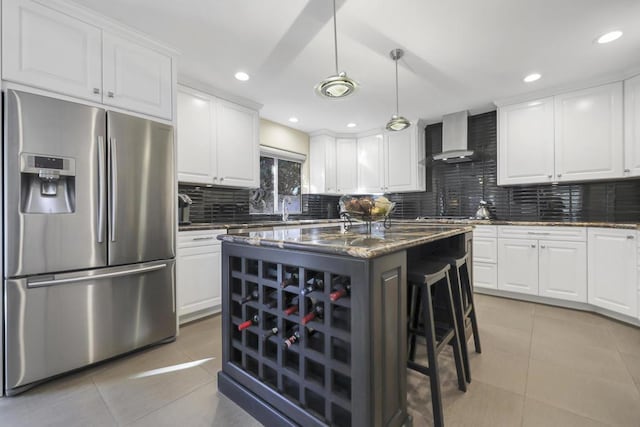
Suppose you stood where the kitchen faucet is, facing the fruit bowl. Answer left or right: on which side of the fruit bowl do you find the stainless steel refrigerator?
right

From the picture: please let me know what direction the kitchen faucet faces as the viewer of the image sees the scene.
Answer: facing the viewer and to the right of the viewer

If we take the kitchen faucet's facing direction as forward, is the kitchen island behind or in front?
in front

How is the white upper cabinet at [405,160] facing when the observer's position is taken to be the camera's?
facing the viewer and to the left of the viewer

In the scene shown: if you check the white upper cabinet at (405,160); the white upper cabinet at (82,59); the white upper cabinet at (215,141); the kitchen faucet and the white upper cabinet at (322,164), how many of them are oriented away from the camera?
0

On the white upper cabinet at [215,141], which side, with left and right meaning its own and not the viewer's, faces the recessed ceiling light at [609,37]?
front

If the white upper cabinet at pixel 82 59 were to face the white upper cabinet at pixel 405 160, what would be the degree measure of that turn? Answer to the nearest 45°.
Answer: approximately 45° to its left

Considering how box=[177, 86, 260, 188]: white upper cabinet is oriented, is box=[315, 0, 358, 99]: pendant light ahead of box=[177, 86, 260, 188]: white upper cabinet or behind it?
ahead

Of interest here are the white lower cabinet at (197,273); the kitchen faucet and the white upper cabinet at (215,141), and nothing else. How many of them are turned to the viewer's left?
0

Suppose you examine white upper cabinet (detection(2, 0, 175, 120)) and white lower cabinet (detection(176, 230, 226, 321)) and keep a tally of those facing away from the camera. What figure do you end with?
0

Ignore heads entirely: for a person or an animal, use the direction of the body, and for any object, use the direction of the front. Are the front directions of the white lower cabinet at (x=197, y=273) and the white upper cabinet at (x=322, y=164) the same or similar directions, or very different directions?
same or similar directions

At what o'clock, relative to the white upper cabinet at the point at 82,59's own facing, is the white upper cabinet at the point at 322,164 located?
the white upper cabinet at the point at 322,164 is roughly at 10 o'clock from the white upper cabinet at the point at 82,59.

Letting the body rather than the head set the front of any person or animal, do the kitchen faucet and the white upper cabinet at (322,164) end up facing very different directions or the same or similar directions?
same or similar directions

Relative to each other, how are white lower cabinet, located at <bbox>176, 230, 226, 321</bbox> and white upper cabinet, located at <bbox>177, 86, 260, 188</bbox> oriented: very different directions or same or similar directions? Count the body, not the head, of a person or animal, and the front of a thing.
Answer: same or similar directions

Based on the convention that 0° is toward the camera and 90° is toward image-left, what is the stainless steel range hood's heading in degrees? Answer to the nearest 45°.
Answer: approximately 45°

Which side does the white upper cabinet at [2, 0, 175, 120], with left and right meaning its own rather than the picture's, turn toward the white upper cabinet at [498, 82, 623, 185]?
front
